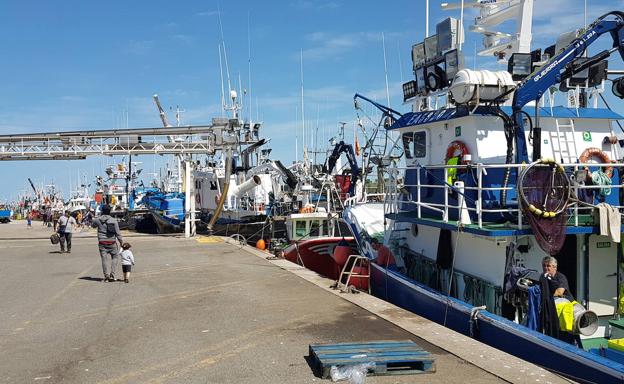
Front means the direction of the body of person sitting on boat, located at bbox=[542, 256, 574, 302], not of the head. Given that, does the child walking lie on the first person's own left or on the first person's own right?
on the first person's own right

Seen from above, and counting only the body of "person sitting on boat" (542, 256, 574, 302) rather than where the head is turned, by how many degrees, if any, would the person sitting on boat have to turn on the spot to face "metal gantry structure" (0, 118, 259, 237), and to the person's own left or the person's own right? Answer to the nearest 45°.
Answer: approximately 90° to the person's own right

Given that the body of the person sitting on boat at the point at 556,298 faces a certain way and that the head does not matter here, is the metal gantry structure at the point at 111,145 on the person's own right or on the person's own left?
on the person's own right

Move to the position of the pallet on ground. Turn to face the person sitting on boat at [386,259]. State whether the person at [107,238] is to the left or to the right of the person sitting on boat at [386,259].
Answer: left

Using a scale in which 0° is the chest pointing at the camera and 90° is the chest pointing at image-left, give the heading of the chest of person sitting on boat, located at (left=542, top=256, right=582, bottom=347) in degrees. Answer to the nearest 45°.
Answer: approximately 45°

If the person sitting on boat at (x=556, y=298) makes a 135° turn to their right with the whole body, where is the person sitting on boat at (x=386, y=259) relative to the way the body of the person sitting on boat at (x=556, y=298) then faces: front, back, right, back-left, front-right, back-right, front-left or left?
front-left

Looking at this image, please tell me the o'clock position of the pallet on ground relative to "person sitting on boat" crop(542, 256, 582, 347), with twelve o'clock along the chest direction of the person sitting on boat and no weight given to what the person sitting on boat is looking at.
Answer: The pallet on ground is roughly at 12 o'clock from the person sitting on boat.

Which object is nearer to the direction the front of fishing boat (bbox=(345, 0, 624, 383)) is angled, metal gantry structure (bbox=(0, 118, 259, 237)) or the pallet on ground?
the metal gantry structure

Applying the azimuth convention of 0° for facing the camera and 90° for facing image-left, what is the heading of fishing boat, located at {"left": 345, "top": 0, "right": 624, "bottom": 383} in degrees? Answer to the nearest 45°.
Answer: approximately 135°

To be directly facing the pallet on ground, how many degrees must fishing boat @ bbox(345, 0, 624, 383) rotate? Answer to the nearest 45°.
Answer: approximately 135° to its left
